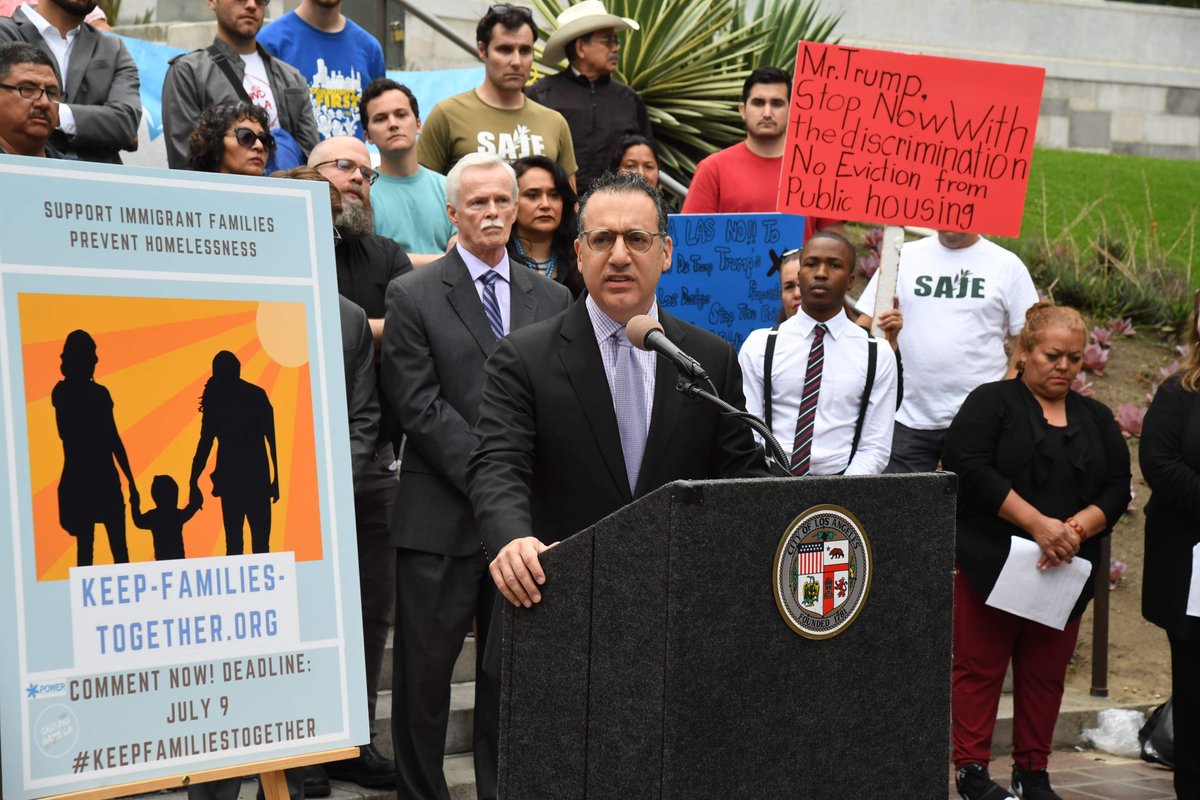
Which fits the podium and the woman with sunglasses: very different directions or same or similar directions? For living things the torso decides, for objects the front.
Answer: same or similar directions

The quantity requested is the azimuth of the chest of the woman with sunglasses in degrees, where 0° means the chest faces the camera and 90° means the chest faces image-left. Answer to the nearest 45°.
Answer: approximately 315°

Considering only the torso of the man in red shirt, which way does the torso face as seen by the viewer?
toward the camera

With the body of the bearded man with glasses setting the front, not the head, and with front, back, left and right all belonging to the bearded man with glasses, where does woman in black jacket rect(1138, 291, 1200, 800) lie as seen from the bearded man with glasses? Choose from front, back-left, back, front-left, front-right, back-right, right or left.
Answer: front-left

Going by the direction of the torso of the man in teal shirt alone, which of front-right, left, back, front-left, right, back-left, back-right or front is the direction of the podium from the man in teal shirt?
front

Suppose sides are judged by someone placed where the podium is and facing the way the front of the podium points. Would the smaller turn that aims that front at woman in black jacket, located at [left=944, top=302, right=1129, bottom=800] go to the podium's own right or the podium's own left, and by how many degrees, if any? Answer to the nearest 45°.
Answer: approximately 135° to the podium's own left

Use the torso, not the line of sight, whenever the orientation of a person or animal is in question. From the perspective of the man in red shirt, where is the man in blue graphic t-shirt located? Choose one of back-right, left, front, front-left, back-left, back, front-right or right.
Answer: right

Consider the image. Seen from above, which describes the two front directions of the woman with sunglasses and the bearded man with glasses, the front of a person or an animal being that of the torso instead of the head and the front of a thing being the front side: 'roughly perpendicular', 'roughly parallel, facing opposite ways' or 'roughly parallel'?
roughly parallel

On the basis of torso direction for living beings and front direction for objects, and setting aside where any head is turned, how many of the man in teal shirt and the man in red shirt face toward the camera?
2

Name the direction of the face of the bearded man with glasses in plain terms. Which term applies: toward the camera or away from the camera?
toward the camera

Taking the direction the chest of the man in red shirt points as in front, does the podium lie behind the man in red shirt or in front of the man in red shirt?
in front

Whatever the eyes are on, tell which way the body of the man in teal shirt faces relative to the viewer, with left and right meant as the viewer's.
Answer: facing the viewer
